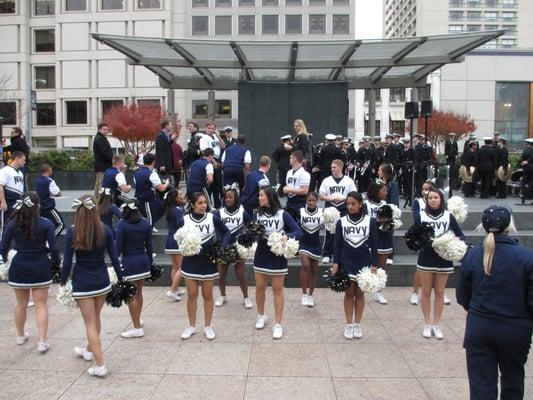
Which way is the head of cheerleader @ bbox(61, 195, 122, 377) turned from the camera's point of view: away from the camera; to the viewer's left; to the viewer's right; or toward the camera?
away from the camera

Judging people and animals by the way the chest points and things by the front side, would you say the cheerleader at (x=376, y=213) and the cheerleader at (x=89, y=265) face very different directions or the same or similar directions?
very different directions

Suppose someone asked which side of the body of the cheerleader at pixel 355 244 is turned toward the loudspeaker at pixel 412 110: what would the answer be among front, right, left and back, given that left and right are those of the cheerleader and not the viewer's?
back

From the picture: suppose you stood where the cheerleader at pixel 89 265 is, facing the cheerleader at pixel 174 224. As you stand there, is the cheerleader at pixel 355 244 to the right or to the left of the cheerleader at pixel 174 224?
right

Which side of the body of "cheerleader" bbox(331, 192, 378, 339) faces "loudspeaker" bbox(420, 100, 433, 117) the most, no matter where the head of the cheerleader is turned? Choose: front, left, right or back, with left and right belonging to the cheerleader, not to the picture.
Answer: back

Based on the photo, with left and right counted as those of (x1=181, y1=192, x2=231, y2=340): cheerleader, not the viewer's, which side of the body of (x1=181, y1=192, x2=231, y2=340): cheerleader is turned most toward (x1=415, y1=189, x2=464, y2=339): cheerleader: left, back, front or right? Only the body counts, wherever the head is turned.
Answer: left

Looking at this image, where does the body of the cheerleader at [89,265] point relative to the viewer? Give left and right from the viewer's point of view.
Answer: facing away from the viewer

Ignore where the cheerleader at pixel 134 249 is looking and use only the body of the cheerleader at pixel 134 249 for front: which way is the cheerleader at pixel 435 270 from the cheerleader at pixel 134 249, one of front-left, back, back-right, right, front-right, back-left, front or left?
back-right

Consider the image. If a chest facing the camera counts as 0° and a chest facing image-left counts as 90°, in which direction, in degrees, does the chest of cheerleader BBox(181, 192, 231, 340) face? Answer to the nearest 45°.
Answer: approximately 0°

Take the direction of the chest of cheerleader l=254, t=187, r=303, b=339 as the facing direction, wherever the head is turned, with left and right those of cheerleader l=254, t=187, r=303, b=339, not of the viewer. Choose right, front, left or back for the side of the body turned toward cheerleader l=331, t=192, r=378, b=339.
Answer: left

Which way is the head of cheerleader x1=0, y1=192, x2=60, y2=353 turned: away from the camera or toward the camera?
away from the camera
